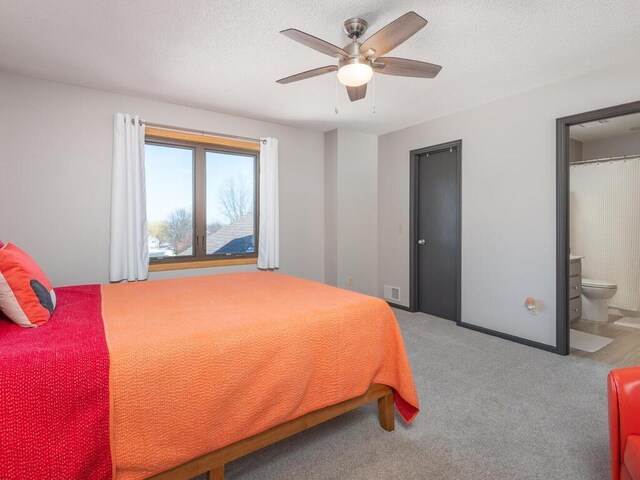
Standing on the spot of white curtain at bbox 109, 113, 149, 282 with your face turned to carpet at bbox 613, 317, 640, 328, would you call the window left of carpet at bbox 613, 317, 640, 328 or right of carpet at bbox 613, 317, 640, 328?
left
